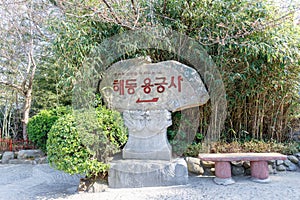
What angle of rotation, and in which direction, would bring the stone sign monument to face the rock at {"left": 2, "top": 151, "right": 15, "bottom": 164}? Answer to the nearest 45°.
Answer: approximately 135° to its right

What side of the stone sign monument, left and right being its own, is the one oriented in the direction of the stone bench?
left

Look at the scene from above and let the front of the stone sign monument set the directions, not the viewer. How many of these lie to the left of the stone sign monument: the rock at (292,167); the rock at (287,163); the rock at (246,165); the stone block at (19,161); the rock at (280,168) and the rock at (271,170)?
5

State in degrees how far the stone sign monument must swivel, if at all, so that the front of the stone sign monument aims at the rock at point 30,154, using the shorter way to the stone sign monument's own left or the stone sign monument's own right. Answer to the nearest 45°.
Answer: approximately 135° to the stone sign monument's own right

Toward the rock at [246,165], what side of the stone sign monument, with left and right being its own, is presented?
left

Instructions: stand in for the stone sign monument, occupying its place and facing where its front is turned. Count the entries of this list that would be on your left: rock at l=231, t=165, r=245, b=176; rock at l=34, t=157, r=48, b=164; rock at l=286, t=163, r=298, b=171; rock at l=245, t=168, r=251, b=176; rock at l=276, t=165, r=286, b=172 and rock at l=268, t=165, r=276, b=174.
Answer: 5

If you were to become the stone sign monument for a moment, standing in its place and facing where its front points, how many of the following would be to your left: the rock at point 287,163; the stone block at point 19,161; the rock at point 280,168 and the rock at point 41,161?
2

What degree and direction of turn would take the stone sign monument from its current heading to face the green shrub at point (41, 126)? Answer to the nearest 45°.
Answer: approximately 135° to its right

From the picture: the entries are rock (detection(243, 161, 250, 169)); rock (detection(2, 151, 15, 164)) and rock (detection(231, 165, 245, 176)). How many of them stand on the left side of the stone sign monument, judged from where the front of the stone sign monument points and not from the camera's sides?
2

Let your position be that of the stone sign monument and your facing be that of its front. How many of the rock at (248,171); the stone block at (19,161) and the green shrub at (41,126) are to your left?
1

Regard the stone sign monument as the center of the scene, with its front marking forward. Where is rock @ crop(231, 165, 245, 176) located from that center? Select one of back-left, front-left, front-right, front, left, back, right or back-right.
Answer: left

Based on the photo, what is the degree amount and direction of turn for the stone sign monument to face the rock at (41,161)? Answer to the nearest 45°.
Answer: approximately 135° to its right

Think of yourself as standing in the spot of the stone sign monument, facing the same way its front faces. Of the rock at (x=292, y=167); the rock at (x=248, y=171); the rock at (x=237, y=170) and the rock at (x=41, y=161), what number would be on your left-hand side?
3

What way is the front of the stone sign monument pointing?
toward the camera

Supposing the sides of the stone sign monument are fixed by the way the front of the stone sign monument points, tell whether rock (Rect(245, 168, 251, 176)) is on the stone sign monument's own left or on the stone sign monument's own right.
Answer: on the stone sign monument's own left

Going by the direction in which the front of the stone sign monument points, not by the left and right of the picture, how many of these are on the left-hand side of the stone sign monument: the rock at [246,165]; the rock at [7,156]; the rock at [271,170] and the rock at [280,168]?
3

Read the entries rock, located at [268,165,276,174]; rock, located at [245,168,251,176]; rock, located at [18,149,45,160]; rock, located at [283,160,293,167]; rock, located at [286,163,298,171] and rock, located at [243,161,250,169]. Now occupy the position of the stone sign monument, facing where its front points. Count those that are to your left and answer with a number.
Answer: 5
